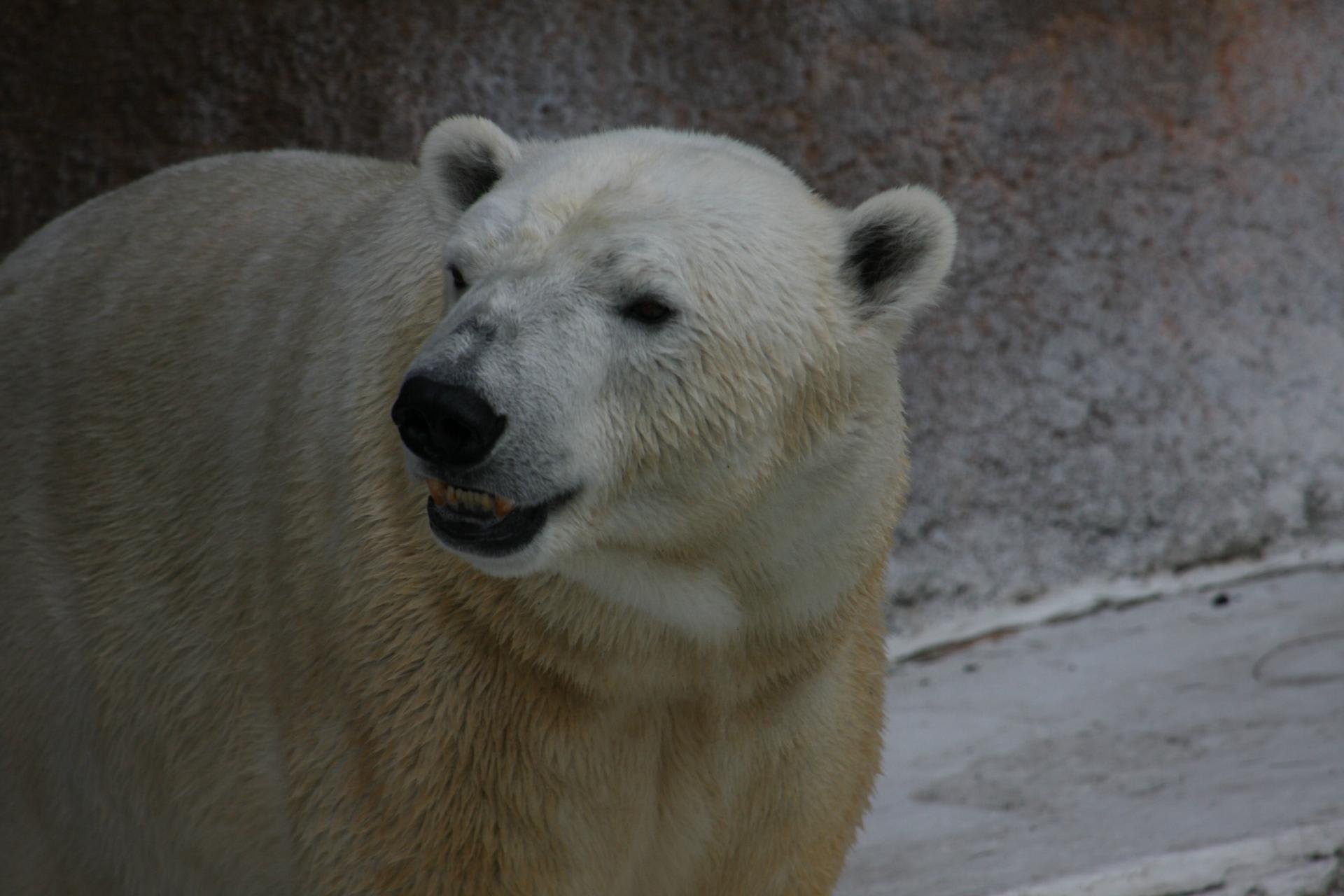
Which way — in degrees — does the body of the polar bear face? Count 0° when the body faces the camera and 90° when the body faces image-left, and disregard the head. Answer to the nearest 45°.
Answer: approximately 315°
